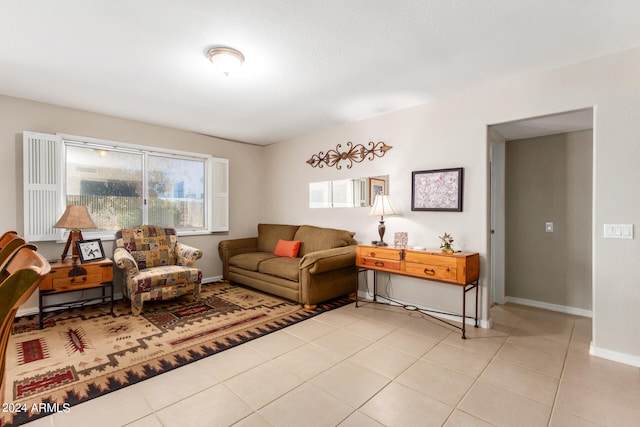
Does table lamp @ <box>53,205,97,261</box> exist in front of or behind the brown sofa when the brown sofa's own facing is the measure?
in front

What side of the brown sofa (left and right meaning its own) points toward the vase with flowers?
left

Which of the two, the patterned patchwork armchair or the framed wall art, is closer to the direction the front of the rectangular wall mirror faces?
the patterned patchwork armchair

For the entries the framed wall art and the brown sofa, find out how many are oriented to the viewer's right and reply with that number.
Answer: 0

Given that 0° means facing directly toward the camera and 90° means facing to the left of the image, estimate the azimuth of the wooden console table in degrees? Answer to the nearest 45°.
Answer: approximately 45°

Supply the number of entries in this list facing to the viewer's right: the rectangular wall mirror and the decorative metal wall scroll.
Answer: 0

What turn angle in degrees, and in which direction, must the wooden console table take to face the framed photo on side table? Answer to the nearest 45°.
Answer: approximately 45° to its right

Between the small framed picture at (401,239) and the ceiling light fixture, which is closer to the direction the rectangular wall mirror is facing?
the ceiling light fixture

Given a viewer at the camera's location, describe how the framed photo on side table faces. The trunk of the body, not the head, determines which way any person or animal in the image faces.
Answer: facing the viewer and to the right of the viewer
